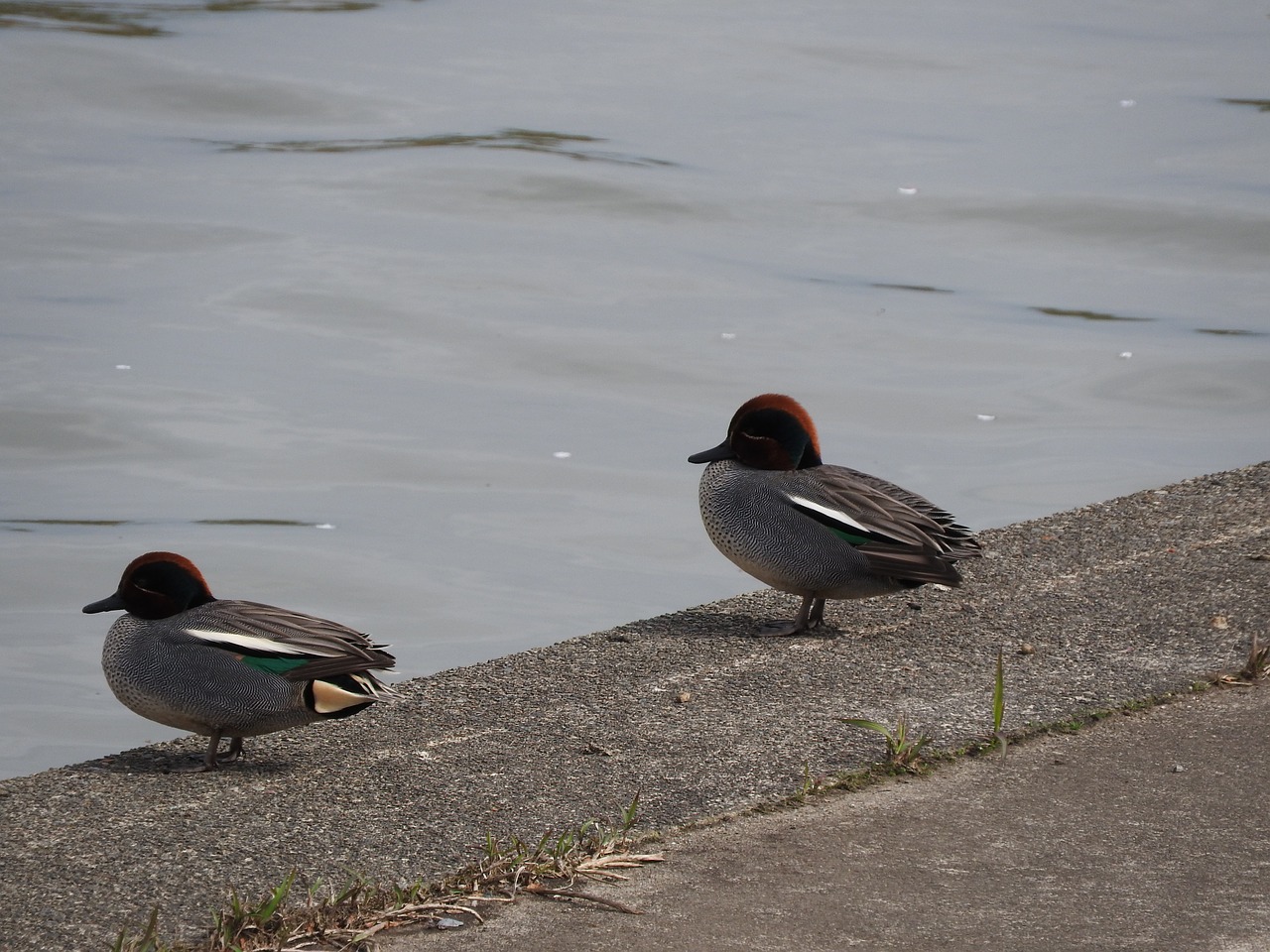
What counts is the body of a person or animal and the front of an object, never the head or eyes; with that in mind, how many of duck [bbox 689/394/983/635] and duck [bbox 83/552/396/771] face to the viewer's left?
2

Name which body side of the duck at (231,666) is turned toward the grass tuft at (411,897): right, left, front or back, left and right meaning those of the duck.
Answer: left

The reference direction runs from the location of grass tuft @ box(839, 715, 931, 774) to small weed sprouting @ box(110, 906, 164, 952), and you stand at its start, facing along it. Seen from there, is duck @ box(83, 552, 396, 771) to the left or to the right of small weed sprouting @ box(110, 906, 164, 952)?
right

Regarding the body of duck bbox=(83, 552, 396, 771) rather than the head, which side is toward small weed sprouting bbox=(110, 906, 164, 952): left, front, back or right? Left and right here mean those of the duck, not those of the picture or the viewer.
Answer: left

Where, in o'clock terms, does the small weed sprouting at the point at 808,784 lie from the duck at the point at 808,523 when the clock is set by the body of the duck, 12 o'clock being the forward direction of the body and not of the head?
The small weed sprouting is roughly at 9 o'clock from the duck.

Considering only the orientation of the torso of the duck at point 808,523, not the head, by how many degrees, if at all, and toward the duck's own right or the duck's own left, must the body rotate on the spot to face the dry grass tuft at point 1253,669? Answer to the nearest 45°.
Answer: approximately 135° to the duck's own left

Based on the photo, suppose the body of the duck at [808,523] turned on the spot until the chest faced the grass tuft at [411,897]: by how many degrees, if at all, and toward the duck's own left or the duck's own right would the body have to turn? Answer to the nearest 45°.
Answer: approximately 90° to the duck's own left

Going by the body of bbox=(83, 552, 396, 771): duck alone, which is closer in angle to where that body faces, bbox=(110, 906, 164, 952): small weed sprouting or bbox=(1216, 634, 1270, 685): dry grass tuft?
the small weed sprouting

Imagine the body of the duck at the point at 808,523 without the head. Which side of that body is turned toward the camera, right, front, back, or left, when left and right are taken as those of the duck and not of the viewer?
left

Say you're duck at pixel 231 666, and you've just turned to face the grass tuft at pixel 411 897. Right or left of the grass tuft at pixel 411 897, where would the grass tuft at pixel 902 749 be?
left

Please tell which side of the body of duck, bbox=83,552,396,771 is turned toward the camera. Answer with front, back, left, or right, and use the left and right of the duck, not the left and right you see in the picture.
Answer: left
